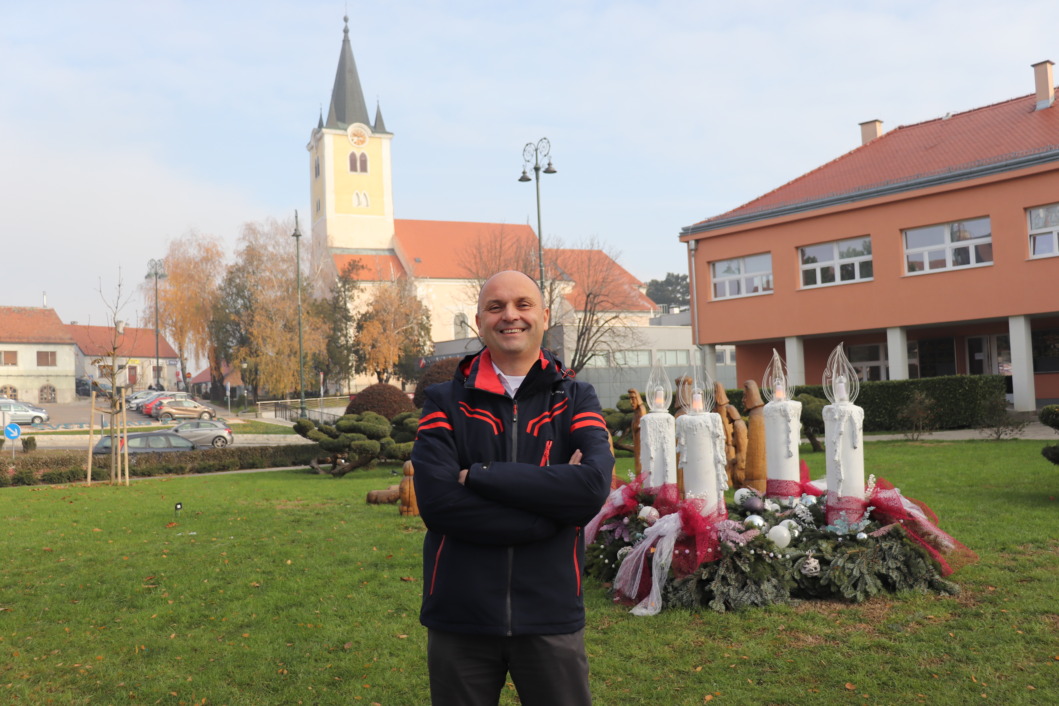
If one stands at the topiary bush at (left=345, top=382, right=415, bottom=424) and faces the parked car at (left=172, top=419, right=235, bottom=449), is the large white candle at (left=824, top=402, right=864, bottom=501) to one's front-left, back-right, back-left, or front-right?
back-left

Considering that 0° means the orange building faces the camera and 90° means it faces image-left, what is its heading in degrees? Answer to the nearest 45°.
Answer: approximately 45°

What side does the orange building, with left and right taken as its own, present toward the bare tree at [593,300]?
right

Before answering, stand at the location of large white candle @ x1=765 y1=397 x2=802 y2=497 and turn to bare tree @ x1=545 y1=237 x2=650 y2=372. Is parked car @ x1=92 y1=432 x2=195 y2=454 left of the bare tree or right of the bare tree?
left

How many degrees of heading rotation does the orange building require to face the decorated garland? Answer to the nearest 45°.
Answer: approximately 45° to its left
